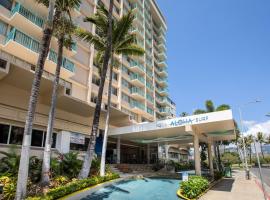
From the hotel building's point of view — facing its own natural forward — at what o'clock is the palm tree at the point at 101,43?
The palm tree is roughly at 12 o'clock from the hotel building.

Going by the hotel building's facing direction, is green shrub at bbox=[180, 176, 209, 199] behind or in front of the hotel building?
in front

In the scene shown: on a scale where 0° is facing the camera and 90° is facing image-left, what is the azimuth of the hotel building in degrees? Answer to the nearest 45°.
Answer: approximately 315°

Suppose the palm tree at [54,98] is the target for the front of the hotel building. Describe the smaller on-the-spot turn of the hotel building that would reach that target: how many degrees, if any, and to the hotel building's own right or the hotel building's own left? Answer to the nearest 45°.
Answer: approximately 45° to the hotel building's own right
